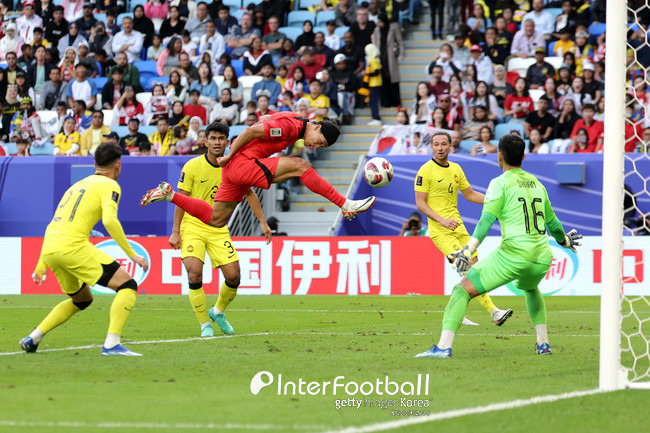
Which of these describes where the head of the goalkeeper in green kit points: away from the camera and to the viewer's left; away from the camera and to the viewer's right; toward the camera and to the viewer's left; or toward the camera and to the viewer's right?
away from the camera and to the viewer's left

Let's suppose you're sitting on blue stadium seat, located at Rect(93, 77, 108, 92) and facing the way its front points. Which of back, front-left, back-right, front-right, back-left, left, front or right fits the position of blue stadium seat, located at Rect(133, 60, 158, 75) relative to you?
left

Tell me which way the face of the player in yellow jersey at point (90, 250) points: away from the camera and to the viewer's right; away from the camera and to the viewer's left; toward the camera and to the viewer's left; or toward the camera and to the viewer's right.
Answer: away from the camera and to the viewer's right

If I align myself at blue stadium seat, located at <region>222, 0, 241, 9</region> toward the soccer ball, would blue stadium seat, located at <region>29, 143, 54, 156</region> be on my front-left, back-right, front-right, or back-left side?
front-right

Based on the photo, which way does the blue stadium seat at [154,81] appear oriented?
toward the camera

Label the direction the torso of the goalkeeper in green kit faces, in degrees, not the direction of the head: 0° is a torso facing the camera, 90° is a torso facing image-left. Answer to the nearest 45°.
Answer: approximately 135°

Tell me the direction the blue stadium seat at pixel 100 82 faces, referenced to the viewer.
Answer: facing the viewer

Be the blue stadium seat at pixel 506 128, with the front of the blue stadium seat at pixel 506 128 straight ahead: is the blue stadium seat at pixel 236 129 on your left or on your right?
on your right

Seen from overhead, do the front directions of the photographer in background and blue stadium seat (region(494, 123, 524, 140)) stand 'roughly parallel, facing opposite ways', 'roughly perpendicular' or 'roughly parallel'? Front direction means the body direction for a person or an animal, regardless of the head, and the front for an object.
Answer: roughly parallel

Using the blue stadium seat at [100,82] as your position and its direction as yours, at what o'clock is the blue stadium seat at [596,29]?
the blue stadium seat at [596,29] is roughly at 10 o'clock from the blue stadium seat at [100,82].

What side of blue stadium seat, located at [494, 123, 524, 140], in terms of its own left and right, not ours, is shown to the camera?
front

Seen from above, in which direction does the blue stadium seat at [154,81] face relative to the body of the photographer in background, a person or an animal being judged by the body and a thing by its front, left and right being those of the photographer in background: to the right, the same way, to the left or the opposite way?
the same way
